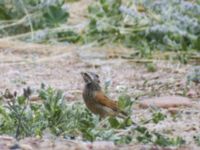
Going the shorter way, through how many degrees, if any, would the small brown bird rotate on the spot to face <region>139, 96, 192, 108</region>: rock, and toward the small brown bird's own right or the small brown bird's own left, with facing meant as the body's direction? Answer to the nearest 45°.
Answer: approximately 135° to the small brown bird's own right

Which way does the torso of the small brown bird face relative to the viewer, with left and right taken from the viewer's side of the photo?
facing to the left of the viewer
